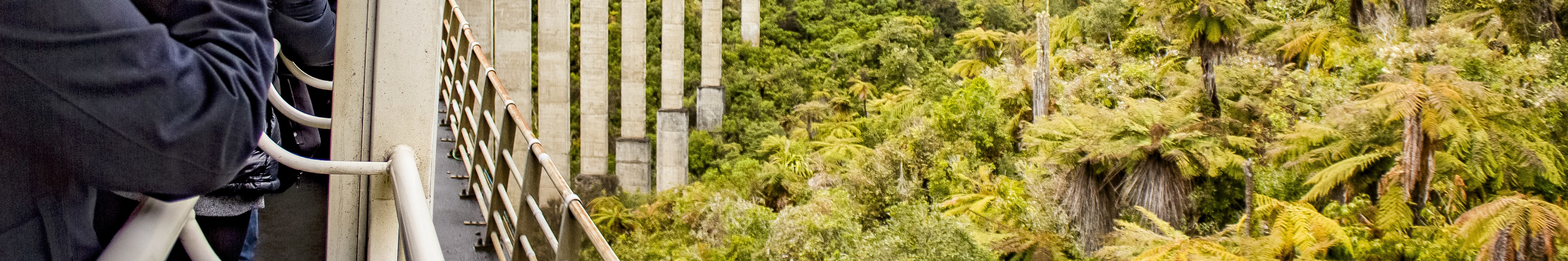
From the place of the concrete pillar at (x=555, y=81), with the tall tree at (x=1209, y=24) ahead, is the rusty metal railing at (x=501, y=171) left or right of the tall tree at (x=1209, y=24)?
right

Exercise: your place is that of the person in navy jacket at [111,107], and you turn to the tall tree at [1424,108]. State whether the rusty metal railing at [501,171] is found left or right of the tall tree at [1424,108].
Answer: left

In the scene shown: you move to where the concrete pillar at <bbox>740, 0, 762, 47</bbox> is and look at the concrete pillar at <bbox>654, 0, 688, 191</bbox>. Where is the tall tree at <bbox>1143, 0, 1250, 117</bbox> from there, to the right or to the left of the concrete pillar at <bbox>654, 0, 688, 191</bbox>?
left
